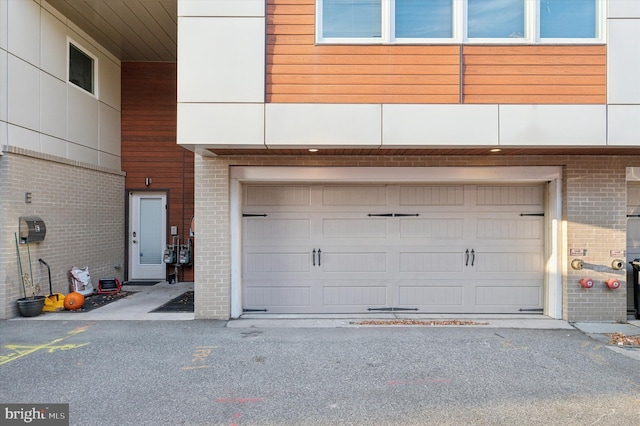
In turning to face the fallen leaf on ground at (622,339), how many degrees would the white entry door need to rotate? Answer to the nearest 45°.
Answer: approximately 45° to its left

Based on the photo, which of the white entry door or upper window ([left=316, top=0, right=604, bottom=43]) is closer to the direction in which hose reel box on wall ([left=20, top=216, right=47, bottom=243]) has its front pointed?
the upper window

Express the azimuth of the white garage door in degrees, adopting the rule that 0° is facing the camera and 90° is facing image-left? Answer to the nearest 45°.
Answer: approximately 0°

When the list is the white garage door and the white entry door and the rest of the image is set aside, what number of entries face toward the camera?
2

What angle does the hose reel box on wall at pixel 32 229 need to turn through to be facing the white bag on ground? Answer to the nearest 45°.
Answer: approximately 90° to its left

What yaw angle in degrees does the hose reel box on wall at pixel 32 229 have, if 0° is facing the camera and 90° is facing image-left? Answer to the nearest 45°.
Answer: approximately 315°

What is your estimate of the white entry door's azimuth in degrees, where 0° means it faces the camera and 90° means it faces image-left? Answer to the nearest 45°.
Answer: approximately 0°
